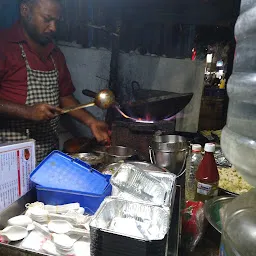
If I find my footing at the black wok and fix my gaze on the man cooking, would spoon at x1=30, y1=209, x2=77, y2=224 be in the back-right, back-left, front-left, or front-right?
front-left

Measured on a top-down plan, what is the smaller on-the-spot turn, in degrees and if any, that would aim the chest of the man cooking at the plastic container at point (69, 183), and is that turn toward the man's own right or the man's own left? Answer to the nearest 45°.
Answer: approximately 45° to the man's own right

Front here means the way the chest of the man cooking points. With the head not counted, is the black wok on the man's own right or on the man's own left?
on the man's own left

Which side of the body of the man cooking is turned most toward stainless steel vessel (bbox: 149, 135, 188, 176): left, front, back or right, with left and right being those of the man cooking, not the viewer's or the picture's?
front

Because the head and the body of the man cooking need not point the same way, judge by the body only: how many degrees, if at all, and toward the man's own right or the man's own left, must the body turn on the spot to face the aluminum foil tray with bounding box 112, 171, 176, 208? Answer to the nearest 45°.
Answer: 0° — they already face it

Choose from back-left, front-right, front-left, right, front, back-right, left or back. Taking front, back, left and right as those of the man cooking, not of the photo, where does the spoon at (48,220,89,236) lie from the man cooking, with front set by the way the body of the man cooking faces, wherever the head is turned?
front-right

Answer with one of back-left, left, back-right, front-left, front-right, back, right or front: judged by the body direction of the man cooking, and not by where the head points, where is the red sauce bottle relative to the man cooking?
front

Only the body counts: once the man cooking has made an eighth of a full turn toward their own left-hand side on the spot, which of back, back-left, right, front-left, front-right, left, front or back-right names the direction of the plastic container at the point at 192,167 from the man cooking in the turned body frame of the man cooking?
front-right

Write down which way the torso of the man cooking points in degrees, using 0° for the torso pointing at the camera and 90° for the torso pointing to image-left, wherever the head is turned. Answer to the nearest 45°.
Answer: approximately 315°

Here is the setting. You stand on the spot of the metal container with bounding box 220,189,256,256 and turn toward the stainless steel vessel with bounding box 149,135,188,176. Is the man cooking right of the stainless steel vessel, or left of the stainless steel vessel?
left

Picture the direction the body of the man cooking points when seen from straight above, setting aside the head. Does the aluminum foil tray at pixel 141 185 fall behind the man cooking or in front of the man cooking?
in front

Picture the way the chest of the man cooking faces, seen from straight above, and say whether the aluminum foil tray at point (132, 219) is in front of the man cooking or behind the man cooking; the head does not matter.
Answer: in front

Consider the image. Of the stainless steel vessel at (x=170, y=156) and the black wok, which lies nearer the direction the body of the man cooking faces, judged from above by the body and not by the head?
the stainless steel vessel

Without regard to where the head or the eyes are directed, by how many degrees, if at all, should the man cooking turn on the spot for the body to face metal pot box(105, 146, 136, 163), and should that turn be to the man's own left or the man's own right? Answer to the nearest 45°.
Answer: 0° — they already face it

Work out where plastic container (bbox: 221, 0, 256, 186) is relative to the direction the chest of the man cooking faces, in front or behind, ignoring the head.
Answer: in front
